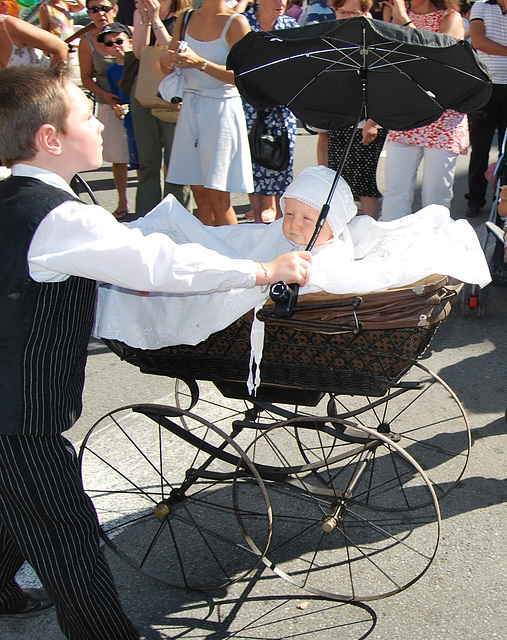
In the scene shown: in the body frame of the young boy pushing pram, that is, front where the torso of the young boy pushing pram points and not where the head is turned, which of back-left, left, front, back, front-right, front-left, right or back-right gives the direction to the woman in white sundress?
left

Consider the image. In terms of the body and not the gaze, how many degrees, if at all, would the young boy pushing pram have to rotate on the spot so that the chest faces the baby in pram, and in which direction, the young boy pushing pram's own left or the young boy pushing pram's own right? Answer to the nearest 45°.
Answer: approximately 45° to the young boy pushing pram's own left

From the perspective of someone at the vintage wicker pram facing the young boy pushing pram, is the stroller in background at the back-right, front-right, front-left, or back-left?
back-right

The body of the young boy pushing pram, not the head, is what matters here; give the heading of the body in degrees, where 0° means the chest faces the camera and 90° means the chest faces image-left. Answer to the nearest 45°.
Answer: approximately 270°

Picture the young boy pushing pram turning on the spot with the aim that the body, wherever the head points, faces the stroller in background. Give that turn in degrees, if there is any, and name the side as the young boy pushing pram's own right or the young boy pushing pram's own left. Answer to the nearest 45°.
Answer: approximately 45° to the young boy pushing pram's own left
